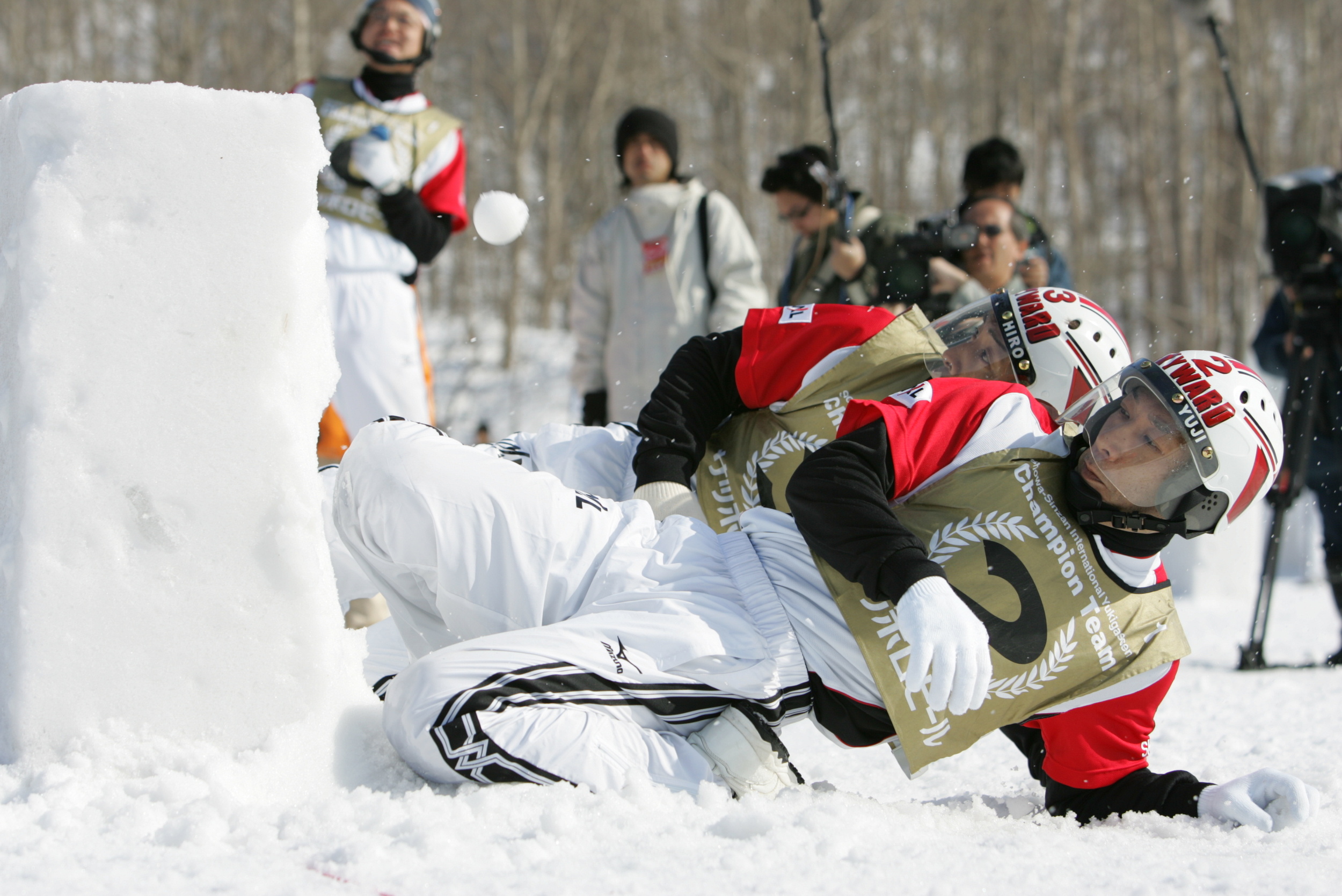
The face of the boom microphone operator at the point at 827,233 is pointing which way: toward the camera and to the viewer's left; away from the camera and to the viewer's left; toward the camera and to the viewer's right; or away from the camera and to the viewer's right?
toward the camera and to the viewer's left

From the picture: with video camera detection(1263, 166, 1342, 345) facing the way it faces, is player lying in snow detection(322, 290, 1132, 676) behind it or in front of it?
in front

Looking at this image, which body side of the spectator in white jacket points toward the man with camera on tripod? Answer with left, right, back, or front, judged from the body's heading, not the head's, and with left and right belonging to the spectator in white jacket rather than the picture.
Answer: left

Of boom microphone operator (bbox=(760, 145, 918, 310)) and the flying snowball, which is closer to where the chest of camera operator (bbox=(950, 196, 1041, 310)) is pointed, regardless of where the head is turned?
the flying snowball

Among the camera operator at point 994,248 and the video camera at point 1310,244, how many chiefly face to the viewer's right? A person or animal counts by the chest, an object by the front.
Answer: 0

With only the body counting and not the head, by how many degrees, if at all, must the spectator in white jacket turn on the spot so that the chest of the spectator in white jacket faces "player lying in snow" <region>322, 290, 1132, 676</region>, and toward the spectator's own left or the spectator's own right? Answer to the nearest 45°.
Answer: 0° — they already face them

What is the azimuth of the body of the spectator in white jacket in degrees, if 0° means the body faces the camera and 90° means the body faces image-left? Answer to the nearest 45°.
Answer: approximately 0°

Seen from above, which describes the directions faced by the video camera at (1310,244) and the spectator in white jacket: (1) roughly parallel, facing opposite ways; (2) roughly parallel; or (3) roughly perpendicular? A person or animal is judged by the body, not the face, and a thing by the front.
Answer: roughly perpendicular

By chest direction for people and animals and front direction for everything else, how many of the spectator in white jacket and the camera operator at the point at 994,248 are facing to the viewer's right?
0

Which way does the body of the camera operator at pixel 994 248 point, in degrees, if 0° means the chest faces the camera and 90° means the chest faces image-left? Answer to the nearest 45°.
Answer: approximately 45°

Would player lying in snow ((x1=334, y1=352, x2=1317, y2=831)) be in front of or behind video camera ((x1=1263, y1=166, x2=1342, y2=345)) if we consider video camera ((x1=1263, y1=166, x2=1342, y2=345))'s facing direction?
in front
